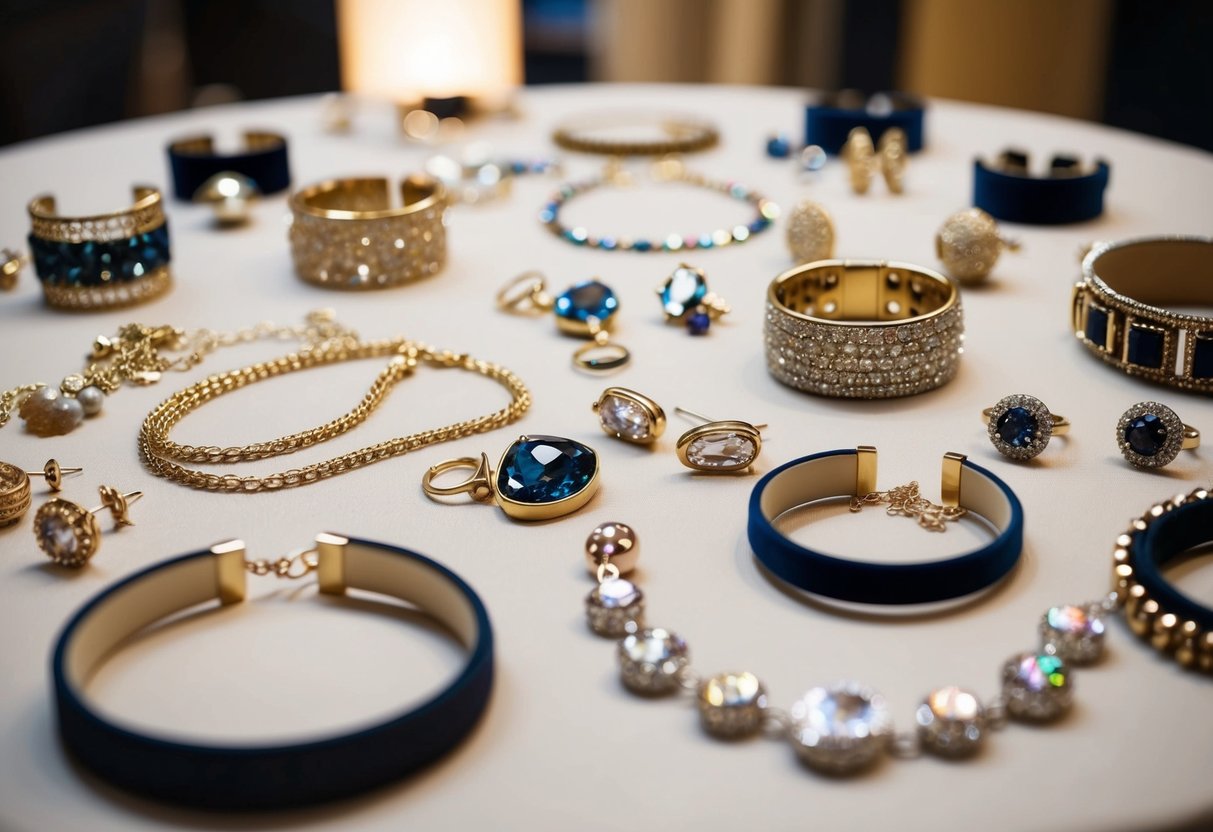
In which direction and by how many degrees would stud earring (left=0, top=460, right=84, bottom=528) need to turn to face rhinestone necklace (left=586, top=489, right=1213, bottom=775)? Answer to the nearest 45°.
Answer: approximately 90° to its left

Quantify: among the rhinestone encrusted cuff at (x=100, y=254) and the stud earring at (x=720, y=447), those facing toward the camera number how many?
2

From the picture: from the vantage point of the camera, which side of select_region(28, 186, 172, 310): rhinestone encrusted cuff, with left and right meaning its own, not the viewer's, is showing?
front

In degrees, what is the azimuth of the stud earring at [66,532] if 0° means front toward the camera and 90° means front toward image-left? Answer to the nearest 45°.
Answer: approximately 45°

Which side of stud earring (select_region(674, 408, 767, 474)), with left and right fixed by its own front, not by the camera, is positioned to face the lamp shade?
back

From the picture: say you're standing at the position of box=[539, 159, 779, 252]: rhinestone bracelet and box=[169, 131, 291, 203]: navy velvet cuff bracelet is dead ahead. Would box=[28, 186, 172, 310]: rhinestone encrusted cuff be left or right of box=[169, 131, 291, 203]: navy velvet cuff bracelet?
left

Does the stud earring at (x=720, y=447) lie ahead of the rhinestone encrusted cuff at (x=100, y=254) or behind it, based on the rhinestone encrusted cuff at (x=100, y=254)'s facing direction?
ahead

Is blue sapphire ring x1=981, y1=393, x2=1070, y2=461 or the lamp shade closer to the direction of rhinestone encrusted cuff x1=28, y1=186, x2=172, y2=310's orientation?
the blue sapphire ring

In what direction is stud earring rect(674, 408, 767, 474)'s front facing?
toward the camera
